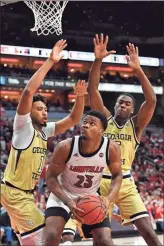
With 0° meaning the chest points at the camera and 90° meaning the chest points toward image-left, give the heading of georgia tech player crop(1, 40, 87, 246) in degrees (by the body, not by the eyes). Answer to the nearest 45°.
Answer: approximately 315°

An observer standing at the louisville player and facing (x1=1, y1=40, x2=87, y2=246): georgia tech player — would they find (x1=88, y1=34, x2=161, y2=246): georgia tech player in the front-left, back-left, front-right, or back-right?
back-right

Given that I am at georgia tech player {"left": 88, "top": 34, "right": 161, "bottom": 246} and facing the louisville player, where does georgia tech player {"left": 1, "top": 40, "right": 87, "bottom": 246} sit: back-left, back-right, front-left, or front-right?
front-right

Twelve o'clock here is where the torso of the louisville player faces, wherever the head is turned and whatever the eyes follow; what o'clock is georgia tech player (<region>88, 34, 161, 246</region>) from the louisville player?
The georgia tech player is roughly at 7 o'clock from the louisville player.

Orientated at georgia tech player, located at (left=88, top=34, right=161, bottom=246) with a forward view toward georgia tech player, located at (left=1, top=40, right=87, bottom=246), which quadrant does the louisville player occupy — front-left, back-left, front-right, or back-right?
front-left

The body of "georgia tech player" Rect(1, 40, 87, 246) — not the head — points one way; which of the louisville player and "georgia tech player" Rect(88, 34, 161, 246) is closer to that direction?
the louisville player

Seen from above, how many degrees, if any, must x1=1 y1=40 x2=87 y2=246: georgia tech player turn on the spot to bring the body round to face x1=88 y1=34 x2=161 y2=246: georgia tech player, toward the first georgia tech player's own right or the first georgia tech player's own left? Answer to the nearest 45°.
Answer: approximately 90° to the first georgia tech player's own left

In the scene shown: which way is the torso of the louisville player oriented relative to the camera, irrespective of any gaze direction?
toward the camera

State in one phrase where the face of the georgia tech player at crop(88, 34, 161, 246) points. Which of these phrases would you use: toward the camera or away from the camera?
toward the camera

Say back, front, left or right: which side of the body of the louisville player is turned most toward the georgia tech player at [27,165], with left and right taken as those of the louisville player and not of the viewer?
right

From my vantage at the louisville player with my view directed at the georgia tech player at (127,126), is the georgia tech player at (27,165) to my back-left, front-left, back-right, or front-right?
back-left

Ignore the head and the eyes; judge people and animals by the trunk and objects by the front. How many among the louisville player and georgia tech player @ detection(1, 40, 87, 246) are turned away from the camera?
0
